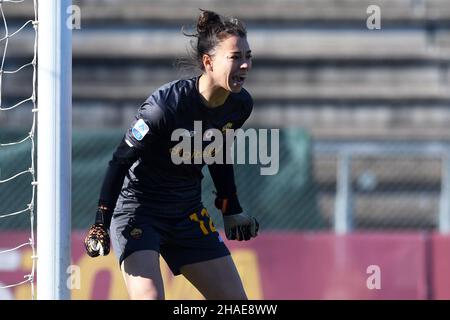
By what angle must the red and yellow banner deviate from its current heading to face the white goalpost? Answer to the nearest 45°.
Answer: approximately 45° to its right

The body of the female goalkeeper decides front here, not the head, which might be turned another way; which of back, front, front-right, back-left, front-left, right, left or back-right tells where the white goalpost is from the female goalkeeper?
back-right

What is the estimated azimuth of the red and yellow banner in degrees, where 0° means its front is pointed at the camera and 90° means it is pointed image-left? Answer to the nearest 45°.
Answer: approximately 0°

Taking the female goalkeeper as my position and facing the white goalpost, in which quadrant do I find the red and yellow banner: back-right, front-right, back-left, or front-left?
back-right

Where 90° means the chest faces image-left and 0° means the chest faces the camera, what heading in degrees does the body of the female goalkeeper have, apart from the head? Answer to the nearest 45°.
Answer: approximately 315°
